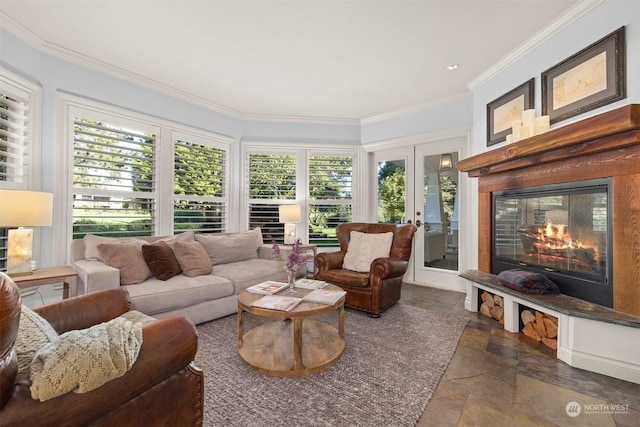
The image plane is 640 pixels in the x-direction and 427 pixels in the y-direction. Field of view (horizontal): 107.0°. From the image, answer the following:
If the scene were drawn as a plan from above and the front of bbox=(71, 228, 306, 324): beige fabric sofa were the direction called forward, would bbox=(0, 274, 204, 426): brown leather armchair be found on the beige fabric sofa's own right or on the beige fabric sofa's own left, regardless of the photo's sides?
on the beige fabric sofa's own right

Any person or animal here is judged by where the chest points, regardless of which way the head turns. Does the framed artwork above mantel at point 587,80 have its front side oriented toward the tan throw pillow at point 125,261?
yes

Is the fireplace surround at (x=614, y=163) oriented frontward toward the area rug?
yes

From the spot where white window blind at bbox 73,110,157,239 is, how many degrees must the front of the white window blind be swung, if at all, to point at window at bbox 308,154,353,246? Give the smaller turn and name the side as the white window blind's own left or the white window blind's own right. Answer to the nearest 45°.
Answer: approximately 45° to the white window blind's own left

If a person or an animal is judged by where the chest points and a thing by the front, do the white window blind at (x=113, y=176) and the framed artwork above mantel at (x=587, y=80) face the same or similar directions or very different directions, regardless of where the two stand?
very different directions

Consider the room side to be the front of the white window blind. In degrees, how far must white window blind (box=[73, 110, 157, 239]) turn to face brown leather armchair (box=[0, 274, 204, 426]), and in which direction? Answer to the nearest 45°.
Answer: approximately 45° to its right
